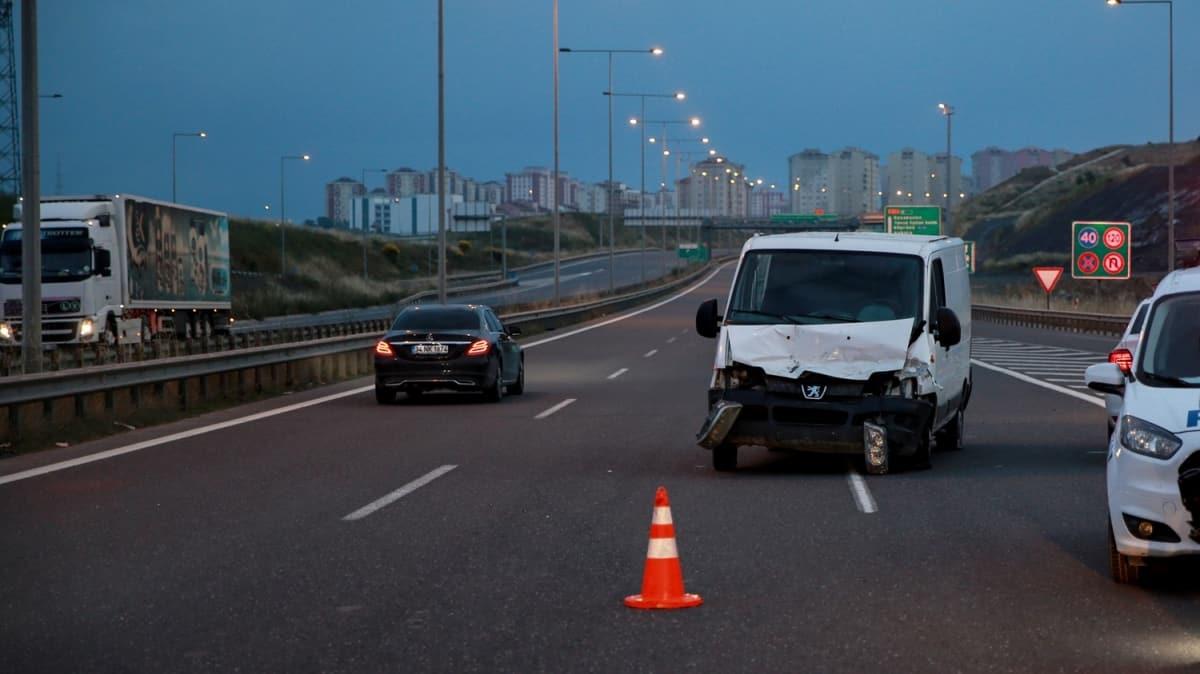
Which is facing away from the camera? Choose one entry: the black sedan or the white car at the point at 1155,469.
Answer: the black sedan

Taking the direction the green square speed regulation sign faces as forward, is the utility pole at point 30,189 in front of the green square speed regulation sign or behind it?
in front

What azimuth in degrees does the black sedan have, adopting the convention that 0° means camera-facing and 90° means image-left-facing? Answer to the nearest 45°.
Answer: approximately 180°

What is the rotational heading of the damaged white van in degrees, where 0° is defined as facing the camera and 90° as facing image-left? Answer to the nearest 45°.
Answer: approximately 0°

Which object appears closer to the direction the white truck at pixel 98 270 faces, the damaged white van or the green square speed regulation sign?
the damaged white van

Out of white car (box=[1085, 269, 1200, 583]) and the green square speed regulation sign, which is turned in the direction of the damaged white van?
the green square speed regulation sign

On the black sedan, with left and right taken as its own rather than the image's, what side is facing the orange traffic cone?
back

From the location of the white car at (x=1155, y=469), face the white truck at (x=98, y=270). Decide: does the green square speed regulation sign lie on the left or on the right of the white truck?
right

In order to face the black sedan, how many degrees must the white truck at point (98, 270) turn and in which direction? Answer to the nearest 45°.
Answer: approximately 45° to its left

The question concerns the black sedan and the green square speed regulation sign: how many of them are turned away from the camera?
1

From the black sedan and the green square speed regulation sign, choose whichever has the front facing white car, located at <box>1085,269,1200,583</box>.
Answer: the green square speed regulation sign

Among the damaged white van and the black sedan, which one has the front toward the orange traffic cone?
the damaged white van

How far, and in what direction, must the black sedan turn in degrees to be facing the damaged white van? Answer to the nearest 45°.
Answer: approximately 180°

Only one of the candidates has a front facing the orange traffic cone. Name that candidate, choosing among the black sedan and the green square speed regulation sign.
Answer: the green square speed regulation sign

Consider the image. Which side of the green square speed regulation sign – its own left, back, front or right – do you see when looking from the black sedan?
front

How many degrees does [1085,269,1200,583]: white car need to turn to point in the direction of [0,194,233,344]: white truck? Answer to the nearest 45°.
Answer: approximately 135° to its right
